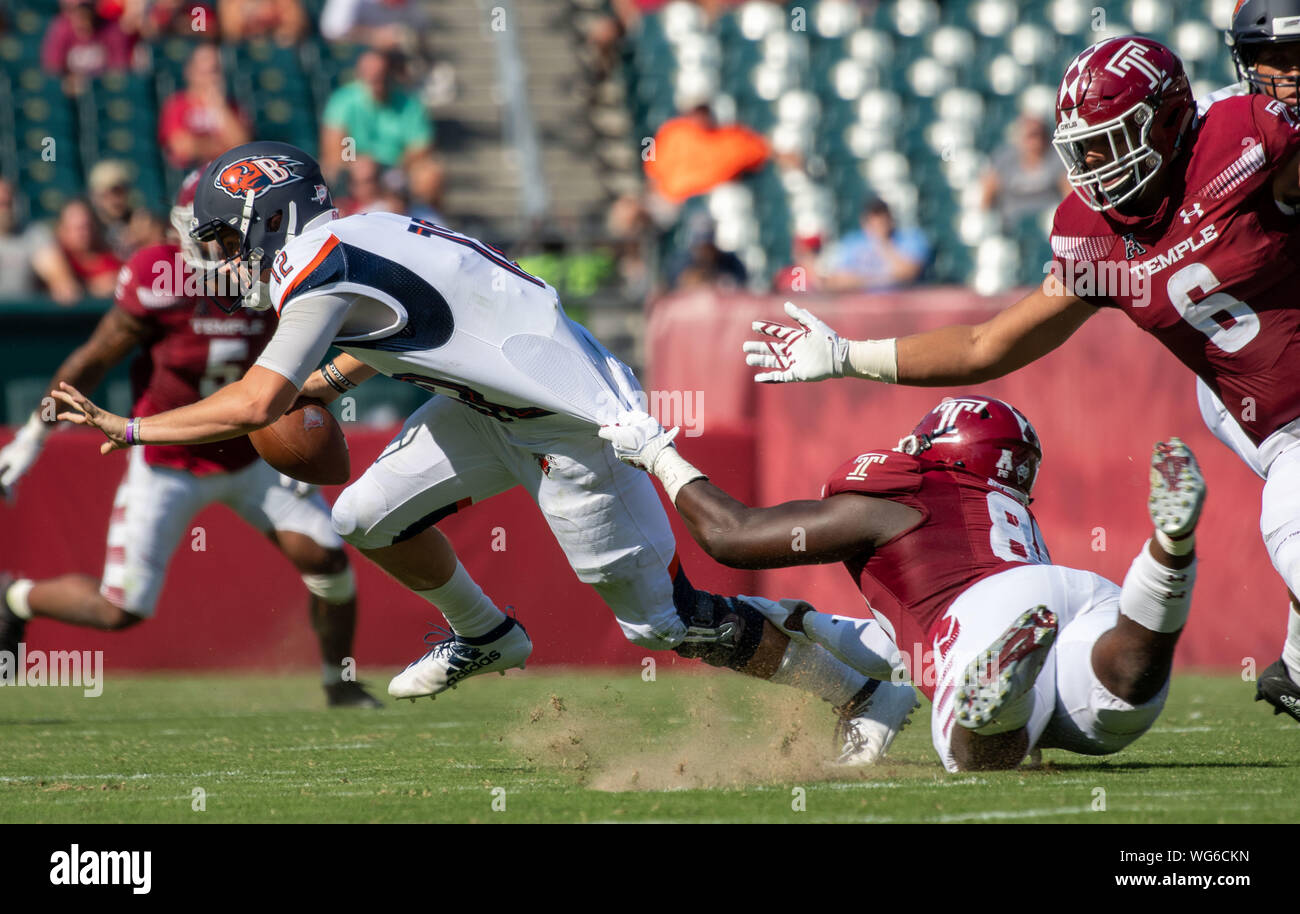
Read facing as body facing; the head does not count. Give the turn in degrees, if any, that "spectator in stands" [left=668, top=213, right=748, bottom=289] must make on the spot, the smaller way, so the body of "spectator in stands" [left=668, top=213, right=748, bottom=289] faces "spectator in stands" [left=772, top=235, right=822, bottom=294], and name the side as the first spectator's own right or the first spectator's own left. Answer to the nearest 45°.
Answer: approximately 135° to the first spectator's own left

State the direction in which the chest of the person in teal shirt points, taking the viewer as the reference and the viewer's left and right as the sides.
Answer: facing the viewer

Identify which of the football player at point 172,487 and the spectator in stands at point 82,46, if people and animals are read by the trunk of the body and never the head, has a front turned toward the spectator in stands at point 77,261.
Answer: the spectator in stands at point 82,46

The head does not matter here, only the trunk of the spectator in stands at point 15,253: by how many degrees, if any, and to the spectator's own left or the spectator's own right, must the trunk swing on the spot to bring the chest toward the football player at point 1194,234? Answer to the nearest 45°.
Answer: approximately 45° to the spectator's own left

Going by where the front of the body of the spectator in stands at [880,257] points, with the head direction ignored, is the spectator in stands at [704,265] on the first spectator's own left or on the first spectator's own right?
on the first spectator's own right

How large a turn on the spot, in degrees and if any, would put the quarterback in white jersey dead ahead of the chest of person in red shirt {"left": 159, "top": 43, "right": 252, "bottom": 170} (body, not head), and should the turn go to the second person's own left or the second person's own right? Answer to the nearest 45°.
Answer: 0° — they already face them

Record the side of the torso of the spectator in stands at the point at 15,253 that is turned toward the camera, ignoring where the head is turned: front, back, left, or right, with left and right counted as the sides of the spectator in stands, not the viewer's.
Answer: front

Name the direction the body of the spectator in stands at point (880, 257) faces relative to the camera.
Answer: toward the camera

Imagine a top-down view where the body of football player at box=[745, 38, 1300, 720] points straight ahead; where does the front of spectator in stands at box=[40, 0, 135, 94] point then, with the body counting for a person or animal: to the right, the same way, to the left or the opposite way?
to the left

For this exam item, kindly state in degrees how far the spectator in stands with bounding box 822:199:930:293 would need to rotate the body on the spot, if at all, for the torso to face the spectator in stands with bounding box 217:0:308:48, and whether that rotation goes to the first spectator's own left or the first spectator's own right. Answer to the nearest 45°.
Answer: approximately 90° to the first spectator's own right
